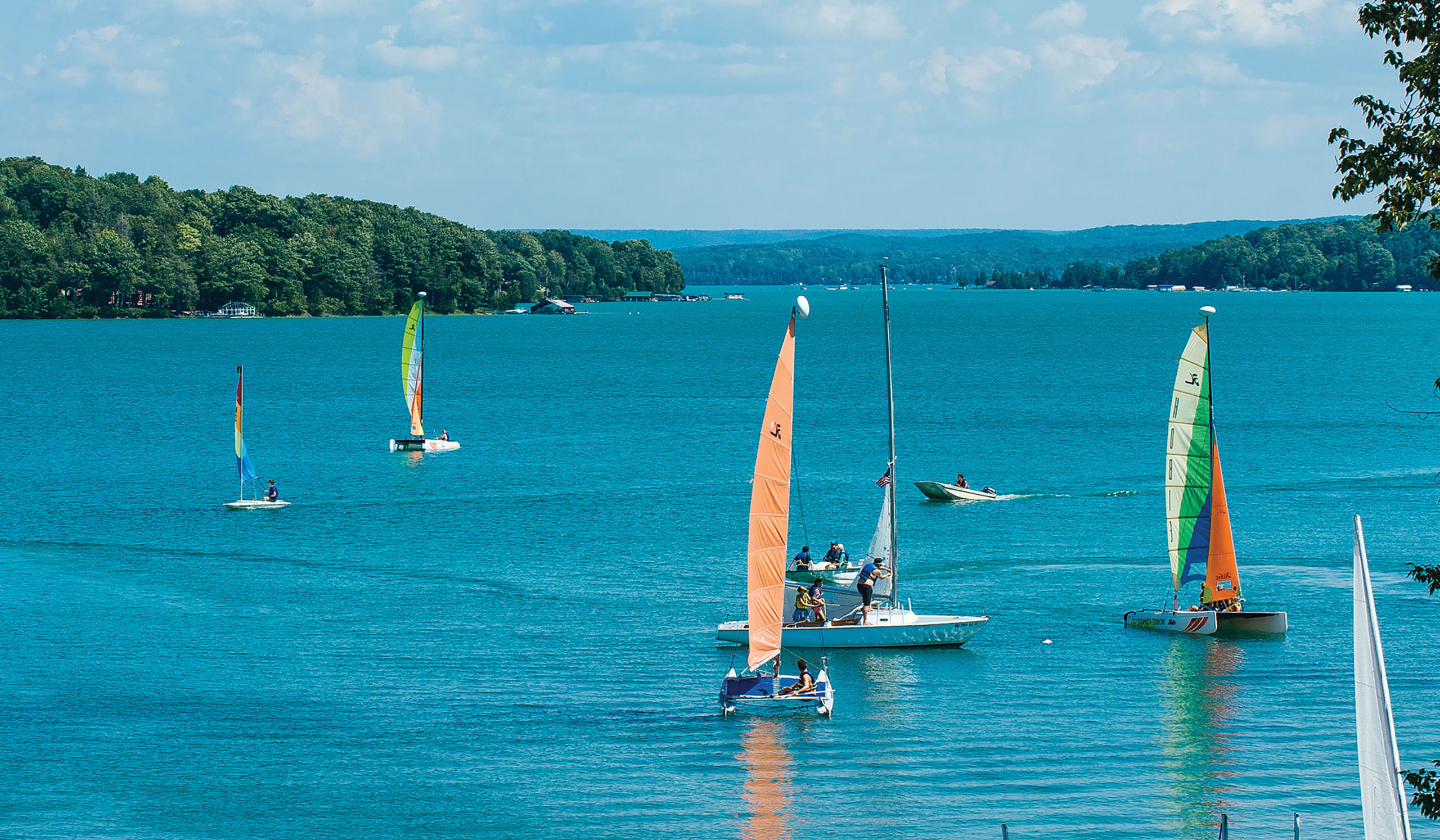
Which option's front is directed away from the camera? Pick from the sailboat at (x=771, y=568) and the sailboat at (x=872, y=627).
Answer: the sailboat at (x=771, y=568)

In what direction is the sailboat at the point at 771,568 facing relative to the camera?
away from the camera

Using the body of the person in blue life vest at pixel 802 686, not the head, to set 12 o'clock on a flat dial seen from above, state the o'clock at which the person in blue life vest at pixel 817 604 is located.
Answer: the person in blue life vest at pixel 817 604 is roughly at 3 o'clock from the person in blue life vest at pixel 802 686.

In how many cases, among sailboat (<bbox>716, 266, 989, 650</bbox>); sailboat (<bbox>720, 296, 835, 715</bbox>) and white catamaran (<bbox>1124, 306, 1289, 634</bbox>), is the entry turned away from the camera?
1

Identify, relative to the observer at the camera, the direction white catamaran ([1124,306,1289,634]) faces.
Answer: facing the viewer and to the right of the viewer

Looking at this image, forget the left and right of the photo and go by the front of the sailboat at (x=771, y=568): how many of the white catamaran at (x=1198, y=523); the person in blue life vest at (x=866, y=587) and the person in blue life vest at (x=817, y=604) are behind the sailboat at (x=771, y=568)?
0

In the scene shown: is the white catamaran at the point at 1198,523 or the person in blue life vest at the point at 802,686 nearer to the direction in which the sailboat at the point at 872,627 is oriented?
the white catamaran

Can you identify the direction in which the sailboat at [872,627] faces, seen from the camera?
facing to the right of the viewer

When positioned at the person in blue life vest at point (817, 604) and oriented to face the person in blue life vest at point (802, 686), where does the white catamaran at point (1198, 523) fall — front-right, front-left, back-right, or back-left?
back-left

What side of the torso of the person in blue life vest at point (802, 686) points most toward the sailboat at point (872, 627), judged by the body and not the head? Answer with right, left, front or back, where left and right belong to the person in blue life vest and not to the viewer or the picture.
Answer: right

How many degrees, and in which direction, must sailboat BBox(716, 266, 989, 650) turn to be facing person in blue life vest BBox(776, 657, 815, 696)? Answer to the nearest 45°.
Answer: approximately 90° to its right

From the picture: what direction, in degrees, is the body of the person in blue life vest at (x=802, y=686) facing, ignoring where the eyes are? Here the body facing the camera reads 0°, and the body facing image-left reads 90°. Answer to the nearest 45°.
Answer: approximately 90°

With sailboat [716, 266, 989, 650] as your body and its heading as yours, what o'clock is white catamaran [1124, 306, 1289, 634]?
The white catamaran is roughly at 11 o'clock from the sailboat.

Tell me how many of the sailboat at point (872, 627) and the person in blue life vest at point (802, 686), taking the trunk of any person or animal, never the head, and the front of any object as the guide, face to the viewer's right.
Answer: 1
